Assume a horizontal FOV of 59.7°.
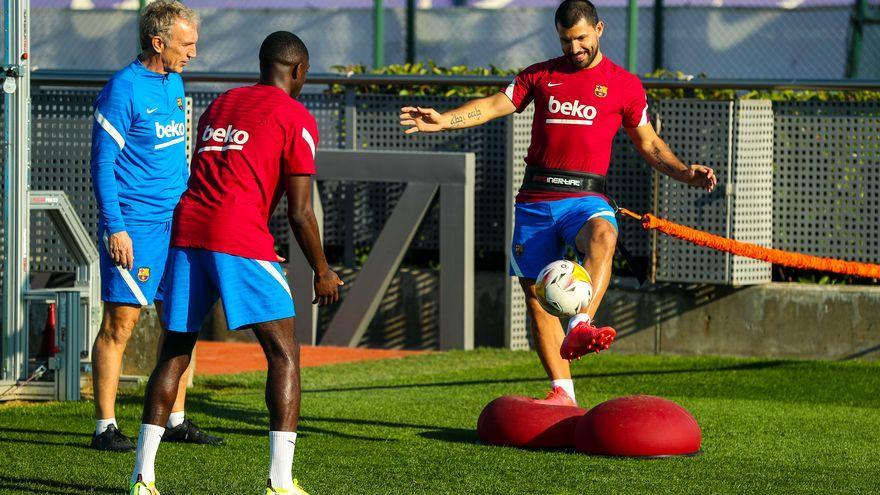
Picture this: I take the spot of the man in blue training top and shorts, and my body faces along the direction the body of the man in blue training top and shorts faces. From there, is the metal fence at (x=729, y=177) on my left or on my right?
on my left

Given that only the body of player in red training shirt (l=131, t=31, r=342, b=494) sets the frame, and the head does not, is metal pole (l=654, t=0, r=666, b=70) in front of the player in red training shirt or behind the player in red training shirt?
in front

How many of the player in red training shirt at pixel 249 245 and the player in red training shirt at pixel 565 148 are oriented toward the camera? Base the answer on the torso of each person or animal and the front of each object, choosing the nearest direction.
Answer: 1

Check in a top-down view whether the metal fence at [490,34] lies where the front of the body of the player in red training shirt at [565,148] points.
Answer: no

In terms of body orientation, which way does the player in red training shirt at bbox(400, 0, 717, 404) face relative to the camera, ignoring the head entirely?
toward the camera

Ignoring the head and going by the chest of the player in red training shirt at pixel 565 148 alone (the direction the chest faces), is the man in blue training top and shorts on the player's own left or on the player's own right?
on the player's own right

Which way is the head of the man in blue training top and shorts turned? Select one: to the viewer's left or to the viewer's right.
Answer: to the viewer's right

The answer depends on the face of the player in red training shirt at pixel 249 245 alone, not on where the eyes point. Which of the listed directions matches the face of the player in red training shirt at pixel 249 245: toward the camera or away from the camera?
away from the camera

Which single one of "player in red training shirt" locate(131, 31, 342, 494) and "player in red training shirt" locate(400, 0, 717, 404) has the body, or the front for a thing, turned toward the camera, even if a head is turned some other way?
"player in red training shirt" locate(400, 0, 717, 404)

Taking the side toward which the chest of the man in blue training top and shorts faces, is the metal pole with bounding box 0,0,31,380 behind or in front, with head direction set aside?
behind

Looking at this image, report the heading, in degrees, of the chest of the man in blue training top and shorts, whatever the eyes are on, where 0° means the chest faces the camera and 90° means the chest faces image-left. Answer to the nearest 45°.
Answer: approximately 315°
